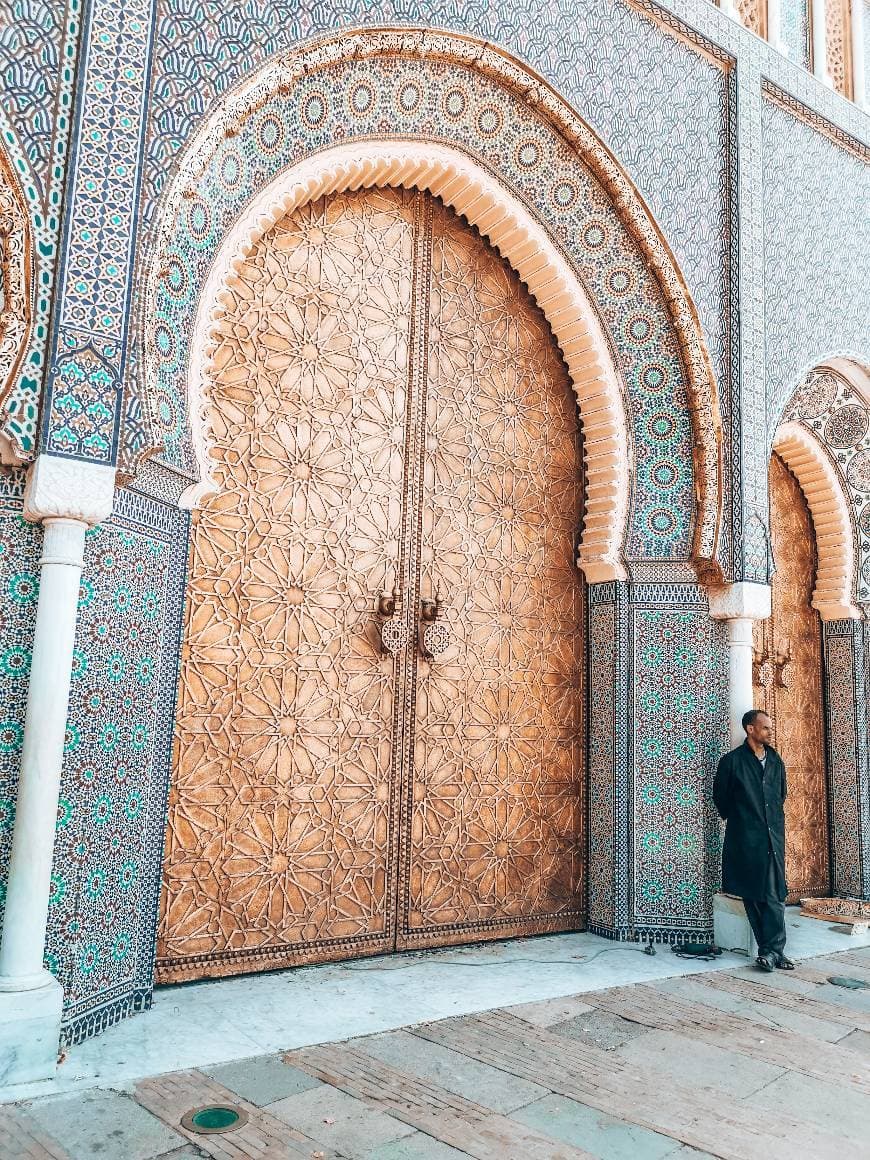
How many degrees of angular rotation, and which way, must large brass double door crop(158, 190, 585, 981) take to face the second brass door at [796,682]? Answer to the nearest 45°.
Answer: approximately 90° to its left

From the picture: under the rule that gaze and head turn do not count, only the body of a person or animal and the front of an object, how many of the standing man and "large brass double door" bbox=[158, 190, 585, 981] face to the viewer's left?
0

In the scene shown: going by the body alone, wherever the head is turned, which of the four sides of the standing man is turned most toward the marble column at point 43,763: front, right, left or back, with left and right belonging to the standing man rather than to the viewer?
right

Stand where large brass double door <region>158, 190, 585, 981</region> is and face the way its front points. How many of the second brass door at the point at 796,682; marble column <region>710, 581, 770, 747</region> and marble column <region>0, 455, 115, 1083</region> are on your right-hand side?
1

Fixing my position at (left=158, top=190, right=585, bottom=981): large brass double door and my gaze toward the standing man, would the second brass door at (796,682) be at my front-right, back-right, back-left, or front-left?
front-left

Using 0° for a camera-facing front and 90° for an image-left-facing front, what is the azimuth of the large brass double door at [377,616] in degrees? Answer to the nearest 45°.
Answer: approximately 315°

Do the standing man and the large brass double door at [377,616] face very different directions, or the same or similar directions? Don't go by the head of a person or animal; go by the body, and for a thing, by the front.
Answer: same or similar directions
